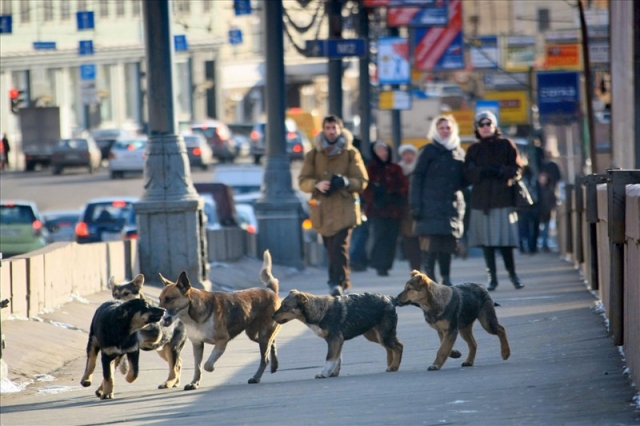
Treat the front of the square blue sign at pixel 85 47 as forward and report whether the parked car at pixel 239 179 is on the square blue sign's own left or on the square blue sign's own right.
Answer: on the square blue sign's own left

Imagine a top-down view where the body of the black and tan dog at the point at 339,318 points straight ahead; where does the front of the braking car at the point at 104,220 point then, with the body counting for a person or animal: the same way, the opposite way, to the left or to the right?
to the right

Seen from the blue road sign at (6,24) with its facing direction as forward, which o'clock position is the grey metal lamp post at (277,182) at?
The grey metal lamp post is roughly at 11 o'clock from the blue road sign.

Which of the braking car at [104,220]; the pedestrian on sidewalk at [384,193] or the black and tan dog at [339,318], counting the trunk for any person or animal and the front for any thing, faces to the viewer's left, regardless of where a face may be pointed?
the black and tan dog

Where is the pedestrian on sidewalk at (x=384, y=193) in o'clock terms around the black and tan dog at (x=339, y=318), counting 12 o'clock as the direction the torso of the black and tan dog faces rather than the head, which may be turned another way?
The pedestrian on sidewalk is roughly at 3 o'clock from the black and tan dog.
